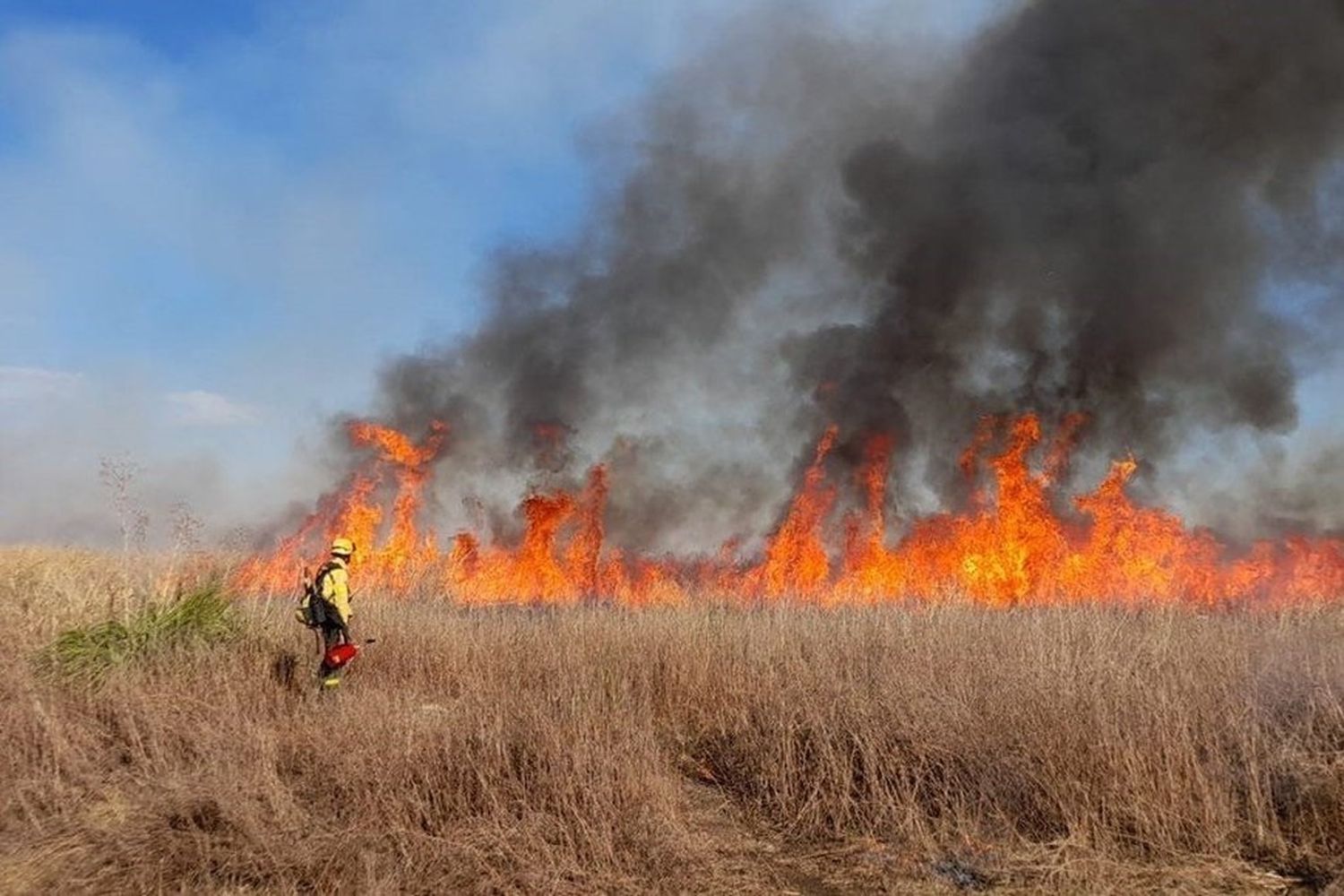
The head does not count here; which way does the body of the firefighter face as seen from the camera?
to the viewer's right

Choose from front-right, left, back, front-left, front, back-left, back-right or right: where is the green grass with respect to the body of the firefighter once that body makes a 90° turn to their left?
front-left
